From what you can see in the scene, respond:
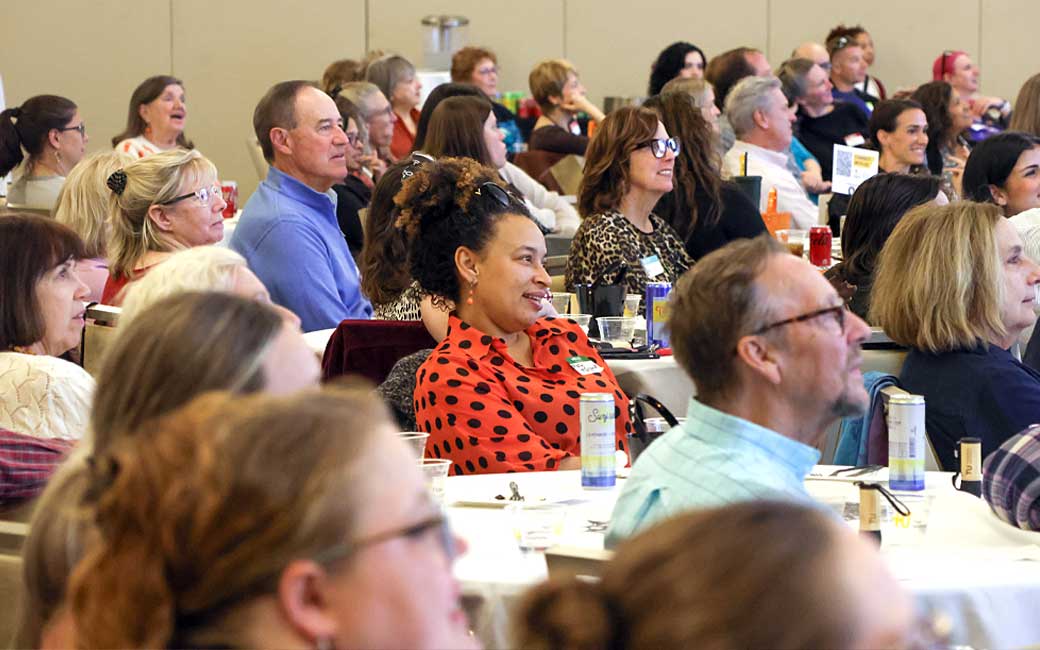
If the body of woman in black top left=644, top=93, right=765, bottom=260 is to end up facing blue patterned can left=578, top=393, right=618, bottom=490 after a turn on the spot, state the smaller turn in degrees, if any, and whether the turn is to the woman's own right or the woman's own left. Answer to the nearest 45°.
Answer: approximately 135° to the woman's own right

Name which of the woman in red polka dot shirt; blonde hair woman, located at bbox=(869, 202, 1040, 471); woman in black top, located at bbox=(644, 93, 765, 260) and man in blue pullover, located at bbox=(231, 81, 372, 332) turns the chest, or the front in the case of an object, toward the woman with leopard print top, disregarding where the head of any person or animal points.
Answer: the man in blue pullover

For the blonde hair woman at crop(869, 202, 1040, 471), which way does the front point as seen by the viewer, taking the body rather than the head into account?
to the viewer's right

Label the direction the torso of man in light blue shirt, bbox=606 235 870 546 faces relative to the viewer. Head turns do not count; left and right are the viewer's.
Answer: facing to the right of the viewer

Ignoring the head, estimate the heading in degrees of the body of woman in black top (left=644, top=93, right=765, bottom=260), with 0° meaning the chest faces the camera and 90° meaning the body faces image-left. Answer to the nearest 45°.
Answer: approximately 225°

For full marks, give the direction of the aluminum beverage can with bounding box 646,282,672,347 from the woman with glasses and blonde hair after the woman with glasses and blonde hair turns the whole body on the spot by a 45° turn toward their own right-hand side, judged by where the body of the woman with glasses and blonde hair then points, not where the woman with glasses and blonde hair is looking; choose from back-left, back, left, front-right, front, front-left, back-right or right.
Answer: front-left

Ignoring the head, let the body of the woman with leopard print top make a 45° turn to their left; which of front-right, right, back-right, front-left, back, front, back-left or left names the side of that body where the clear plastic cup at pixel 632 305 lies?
right

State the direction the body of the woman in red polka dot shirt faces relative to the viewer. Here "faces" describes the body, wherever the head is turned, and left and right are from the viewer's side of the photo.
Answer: facing the viewer and to the right of the viewer

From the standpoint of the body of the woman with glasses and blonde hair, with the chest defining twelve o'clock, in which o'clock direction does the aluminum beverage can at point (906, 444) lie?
The aluminum beverage can is roughly at 2 o'clock from the woman with glasses and blonde hair.

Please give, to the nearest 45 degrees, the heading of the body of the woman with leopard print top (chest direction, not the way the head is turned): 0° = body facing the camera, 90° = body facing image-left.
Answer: approximately 315°

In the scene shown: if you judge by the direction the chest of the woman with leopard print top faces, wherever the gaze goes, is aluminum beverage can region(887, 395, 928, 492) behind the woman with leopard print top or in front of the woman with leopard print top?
in front

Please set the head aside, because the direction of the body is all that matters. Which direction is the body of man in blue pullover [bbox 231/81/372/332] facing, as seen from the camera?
to the viewer's right

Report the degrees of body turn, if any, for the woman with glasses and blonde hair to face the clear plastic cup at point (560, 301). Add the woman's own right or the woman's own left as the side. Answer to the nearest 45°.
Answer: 0° — they already face it
